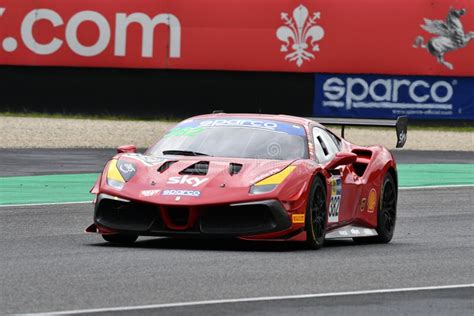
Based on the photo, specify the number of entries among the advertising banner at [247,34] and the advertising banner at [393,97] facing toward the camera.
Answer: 2

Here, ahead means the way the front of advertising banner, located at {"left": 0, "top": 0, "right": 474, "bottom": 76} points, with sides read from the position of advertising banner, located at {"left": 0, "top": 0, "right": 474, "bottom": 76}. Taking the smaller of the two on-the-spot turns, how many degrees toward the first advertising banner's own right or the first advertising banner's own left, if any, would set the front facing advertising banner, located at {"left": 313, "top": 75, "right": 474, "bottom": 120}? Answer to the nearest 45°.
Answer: approximately 90° to the first advertising banner's own left

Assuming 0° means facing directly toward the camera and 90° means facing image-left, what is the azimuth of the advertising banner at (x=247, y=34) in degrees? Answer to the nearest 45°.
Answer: approximately 0°

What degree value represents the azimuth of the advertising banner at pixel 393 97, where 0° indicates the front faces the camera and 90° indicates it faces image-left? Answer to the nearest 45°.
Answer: approximately 0°

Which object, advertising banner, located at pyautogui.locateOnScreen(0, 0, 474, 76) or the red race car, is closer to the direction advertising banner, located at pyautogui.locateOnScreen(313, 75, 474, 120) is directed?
the red race car

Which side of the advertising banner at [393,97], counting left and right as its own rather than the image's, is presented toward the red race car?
front

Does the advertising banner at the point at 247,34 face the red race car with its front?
yes

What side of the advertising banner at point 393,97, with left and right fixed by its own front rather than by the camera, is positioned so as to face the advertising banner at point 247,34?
right

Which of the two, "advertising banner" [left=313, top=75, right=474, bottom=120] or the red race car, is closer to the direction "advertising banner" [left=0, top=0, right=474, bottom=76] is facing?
the red race car
